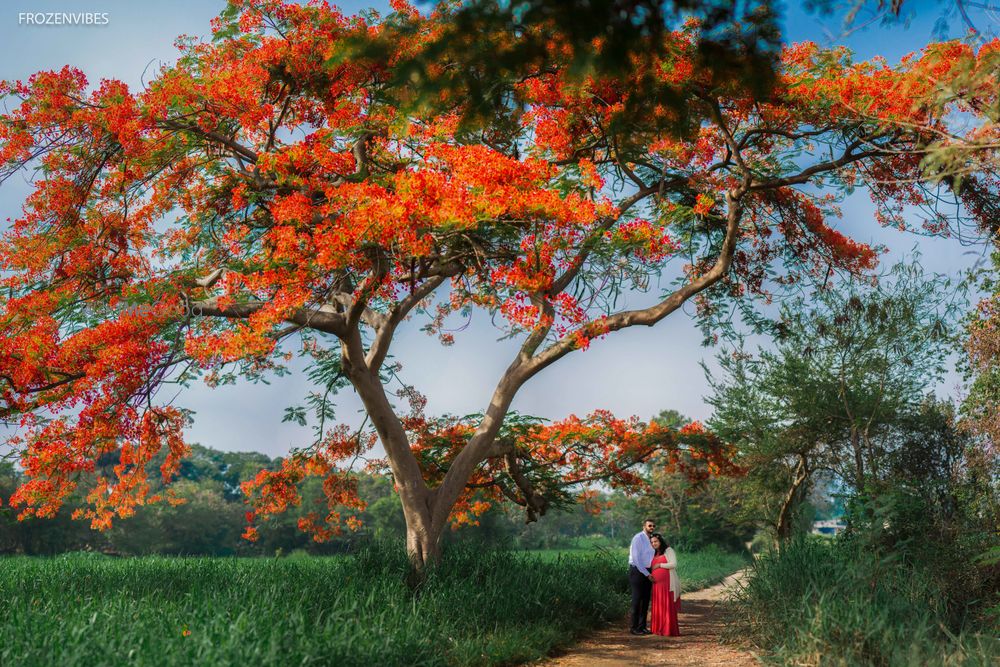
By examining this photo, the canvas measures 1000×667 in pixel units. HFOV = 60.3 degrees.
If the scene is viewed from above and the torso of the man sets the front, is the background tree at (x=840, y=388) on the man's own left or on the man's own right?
on the man's own left
